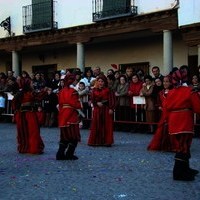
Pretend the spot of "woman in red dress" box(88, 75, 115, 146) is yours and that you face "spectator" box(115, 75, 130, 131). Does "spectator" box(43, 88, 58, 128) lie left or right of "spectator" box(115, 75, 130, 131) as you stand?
left

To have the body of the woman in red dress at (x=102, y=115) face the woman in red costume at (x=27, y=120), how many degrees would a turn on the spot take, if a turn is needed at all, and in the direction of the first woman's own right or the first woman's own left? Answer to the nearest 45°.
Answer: approximately 45° to the first woman's own right

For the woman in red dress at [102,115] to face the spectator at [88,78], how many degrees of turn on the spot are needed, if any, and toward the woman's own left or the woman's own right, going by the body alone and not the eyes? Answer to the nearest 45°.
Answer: approximately 180°

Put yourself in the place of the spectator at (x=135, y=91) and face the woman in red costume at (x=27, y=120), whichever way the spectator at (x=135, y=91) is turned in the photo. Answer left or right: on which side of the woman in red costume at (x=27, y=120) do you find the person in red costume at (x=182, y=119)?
left

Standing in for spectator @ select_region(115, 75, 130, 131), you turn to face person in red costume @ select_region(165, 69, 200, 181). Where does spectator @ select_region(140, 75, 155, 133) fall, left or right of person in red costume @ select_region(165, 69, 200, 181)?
left

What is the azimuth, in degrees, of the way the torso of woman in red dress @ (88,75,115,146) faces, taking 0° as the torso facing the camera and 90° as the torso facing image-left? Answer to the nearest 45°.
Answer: approximately 0°

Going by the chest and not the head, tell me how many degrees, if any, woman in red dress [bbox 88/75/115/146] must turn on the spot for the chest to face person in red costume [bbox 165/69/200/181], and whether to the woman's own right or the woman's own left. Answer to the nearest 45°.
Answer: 0° — they already face them

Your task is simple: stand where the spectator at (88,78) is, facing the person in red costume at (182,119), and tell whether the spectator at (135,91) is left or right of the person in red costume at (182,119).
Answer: left

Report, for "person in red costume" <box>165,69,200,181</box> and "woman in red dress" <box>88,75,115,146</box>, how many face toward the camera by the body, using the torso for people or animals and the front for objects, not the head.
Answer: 1
